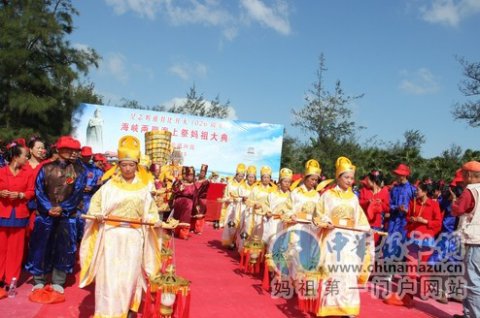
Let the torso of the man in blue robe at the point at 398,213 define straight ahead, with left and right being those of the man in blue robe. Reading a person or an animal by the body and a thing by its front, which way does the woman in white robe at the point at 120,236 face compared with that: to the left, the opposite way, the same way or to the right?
to the left

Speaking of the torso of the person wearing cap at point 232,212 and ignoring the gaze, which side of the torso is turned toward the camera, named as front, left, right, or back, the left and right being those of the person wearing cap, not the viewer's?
front

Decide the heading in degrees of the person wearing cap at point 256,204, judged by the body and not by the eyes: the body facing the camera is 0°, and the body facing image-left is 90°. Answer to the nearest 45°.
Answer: approximately 0°

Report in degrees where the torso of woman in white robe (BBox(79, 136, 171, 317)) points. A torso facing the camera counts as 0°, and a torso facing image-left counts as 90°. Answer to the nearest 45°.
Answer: approximately 0°

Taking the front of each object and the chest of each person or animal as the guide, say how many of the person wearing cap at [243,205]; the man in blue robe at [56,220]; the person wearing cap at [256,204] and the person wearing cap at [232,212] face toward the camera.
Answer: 4

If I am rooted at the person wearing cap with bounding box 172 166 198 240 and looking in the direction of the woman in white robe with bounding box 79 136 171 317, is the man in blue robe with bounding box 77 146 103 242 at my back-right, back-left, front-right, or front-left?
front-right

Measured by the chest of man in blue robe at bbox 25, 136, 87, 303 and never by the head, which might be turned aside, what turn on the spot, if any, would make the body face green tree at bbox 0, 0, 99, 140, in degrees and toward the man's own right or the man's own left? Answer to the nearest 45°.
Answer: approximately 180°

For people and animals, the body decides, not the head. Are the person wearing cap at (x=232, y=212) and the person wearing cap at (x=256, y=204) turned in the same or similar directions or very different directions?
same or similar directions

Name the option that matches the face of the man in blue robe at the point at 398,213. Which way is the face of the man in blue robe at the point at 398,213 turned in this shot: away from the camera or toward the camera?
toward the camera

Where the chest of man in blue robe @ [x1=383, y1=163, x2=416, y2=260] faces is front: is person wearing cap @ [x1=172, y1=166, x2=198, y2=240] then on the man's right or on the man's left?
on the man's right

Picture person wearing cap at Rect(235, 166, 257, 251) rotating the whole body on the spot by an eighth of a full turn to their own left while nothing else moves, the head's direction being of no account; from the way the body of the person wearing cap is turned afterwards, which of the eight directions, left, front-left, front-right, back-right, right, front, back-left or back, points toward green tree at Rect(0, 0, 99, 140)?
back

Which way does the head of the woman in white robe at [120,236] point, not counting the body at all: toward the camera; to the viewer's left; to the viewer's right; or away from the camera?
toward the camera

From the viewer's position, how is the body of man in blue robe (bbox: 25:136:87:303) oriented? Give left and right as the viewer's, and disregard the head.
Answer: facing the viewer

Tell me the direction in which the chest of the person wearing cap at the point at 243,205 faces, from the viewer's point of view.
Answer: toward the camera

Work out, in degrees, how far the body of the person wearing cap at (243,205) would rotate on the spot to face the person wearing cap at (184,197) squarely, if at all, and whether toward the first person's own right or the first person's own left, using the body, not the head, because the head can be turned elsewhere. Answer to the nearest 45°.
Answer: approximately 135° to the first person's own right
